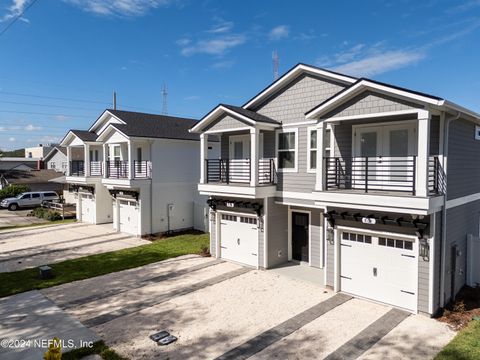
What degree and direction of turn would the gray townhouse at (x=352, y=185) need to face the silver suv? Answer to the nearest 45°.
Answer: approximately 90° to its right

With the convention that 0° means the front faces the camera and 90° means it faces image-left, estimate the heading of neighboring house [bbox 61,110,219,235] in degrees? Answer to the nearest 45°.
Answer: approximately 45°

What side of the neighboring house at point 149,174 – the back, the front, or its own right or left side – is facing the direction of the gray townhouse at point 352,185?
left

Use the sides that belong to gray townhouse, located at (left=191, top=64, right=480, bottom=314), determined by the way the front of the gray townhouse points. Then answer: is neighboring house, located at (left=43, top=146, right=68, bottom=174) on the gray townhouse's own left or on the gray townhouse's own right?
on the gray townhouse's own right

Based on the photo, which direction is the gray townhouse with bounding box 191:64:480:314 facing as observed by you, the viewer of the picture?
facing the viewer and to the left of the viewer

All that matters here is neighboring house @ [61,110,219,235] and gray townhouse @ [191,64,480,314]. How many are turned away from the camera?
0

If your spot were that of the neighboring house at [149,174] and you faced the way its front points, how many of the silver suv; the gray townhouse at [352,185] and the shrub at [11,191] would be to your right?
2

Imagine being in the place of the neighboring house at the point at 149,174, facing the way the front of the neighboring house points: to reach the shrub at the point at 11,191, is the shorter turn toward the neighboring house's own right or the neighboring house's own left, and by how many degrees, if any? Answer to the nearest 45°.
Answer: approximately 90° to the neighboring house's own right

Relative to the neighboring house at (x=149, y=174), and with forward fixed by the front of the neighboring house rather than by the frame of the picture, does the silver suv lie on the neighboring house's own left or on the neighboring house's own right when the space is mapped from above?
on the neighboring house's own right

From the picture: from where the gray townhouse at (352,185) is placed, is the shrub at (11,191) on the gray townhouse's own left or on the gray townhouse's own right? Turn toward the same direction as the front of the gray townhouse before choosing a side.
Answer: on the gray townhouse's own right

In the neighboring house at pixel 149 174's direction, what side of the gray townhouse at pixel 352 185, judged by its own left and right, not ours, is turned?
right

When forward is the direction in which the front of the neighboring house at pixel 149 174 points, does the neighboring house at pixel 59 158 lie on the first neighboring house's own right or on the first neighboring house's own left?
on the first neighboring house's own right

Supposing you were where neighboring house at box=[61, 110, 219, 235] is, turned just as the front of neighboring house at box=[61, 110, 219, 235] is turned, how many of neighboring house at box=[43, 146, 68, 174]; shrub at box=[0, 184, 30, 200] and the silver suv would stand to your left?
0
